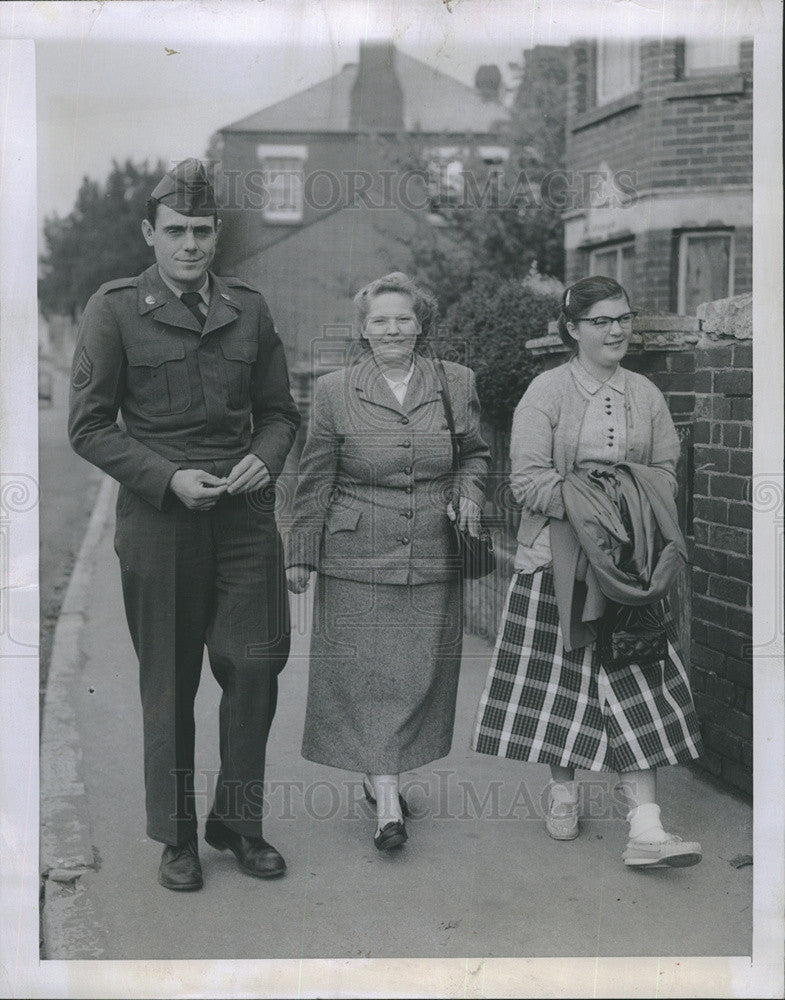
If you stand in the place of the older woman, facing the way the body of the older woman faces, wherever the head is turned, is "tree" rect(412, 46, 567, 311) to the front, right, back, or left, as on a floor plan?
back

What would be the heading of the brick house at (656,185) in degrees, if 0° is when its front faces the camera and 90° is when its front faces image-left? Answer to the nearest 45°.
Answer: approximately 45°

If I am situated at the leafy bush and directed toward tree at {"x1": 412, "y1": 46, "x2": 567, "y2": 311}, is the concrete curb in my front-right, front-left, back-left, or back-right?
back-left

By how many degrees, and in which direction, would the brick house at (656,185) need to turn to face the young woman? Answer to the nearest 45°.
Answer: approximately 45° to its left

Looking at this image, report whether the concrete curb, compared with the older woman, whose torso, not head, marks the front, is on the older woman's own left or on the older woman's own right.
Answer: on the older woman's own right

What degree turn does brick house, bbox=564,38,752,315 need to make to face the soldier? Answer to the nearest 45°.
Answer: approximately 45° to its left
